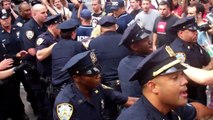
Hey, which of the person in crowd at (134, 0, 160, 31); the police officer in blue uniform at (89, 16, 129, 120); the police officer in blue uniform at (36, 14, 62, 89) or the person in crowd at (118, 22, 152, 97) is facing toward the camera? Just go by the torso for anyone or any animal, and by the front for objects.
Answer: the person in crowd at (134, 0, 160, 31)

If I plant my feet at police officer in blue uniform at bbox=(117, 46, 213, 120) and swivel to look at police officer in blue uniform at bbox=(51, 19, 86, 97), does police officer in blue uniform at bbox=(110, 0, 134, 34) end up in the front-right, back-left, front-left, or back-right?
front-right

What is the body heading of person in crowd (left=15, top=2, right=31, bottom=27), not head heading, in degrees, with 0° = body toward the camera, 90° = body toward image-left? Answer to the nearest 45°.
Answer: approximately 315°

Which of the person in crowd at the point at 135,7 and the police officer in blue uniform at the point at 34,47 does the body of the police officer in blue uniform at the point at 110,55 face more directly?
the person in crowd

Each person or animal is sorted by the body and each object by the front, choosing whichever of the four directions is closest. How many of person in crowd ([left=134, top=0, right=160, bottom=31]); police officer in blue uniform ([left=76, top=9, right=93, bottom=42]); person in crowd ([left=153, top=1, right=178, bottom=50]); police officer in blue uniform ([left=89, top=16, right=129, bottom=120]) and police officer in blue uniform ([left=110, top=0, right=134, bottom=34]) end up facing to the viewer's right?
0

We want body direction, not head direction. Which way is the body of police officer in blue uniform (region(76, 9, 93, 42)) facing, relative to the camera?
away from the camera

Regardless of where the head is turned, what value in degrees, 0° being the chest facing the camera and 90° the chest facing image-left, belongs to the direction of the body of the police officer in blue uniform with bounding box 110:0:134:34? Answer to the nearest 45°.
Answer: approximately 45°
